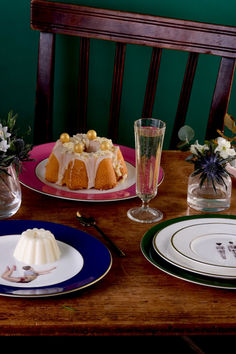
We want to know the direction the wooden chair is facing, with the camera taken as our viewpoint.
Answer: facing the viewer and to the left of the viewer

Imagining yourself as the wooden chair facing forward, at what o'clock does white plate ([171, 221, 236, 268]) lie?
The white plate is roughly at 10 o'clock from the wooden chair.

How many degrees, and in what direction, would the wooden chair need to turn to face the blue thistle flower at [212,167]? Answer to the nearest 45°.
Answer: approximately 45° to its left

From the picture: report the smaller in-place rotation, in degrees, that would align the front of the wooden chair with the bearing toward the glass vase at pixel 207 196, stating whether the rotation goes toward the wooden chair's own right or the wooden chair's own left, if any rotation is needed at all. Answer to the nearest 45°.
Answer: approximately 45° to the wooden chair's own left

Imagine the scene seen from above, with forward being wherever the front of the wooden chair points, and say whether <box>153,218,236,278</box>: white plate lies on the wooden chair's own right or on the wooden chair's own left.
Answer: on the wooden chair's own left
